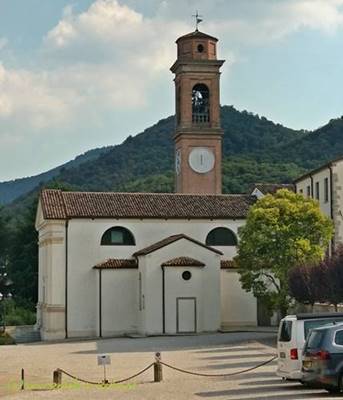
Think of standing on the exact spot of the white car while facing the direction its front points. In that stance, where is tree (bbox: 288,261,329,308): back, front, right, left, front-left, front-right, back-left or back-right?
front-left

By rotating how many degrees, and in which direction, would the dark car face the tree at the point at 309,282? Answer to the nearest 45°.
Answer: approximately 45° to its left

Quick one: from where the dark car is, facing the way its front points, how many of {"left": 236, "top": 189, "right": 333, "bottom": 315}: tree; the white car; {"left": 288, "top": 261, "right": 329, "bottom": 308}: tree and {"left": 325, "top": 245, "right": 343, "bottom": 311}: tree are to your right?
0

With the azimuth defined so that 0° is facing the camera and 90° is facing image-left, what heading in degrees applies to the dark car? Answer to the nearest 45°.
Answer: approximately 225°

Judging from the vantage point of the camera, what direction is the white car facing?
facing away from the viewer and to the right of the viewer

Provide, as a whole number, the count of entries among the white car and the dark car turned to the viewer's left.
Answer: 0

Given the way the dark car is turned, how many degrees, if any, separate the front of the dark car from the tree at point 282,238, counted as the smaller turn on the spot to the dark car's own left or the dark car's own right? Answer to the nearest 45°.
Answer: approximately 45° to the dark car's own left

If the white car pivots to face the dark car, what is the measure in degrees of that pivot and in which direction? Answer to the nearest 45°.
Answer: approximately 135° to its right

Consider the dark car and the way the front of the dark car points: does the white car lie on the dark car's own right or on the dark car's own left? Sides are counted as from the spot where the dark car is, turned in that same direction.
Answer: on the dark car's own left

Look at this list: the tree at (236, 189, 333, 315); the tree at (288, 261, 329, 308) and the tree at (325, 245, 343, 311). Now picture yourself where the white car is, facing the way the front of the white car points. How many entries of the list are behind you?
0

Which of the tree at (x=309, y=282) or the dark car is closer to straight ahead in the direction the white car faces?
the tree

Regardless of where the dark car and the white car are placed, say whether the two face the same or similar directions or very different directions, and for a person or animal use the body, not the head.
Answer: same or similar directions

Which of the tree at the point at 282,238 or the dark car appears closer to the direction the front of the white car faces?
the tree
